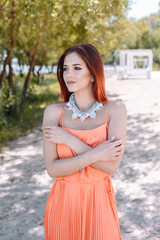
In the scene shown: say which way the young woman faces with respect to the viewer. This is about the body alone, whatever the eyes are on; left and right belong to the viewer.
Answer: facing the viewer

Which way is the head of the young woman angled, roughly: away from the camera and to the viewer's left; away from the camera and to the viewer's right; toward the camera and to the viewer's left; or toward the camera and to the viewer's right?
toward the camera and to the viewer's left
